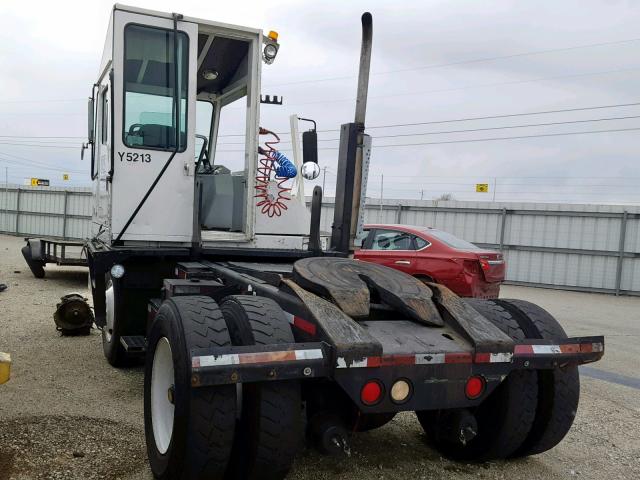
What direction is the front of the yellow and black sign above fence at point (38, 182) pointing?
toward the camera

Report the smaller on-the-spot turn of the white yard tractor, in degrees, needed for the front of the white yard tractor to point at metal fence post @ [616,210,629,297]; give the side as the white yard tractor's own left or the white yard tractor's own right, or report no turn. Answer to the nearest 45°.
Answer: approximately 90° to the white yard tractor's own right

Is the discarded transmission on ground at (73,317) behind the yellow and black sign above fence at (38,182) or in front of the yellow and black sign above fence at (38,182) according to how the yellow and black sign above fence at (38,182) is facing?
in front

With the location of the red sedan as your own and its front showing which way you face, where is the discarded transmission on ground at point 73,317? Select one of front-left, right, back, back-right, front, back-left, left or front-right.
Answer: left

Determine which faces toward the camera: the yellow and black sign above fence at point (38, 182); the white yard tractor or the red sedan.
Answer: the yellow and black sign above fence

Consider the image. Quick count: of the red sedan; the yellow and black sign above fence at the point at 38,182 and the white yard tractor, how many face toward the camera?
1

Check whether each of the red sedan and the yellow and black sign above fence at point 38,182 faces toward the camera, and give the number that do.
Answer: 1

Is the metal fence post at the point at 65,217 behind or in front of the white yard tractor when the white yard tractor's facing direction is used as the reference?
in front

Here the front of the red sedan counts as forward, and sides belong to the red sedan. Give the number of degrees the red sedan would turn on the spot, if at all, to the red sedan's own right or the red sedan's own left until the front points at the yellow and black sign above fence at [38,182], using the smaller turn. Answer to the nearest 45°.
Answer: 0° — it already faces it

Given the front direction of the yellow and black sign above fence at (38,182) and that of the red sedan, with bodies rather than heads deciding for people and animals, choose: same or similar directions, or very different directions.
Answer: very different directions

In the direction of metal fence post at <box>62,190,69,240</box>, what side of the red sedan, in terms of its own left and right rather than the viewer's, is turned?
front
